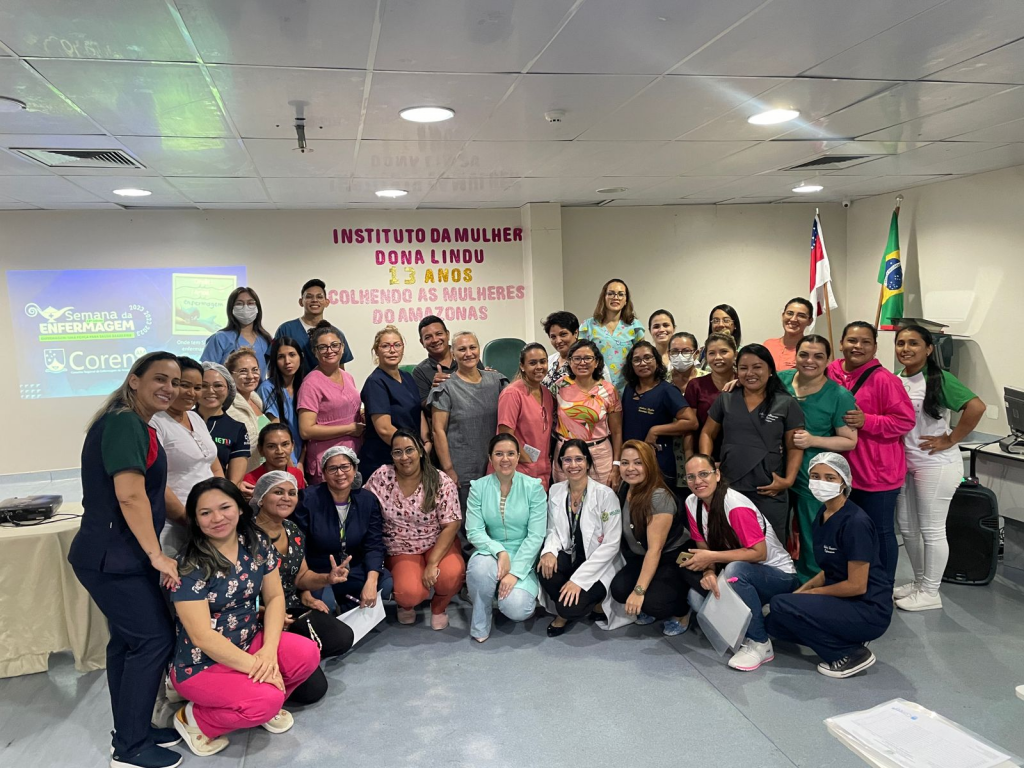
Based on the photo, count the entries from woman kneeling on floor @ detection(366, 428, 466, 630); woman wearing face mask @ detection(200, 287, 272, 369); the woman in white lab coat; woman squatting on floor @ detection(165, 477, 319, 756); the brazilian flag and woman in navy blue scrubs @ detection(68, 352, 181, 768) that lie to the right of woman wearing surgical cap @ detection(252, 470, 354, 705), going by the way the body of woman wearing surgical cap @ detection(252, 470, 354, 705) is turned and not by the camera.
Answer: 2

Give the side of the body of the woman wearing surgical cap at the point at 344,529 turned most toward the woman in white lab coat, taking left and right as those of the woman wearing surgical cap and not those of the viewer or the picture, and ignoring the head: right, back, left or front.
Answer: left

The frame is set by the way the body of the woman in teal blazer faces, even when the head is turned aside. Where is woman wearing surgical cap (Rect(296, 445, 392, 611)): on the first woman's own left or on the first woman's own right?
on the first woman's own right

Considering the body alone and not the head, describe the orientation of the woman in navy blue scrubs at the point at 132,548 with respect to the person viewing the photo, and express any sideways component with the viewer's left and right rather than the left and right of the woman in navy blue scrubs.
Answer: facing to the right of the viewer

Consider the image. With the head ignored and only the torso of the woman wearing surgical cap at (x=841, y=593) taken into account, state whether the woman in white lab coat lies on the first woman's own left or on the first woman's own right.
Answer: on the first woman's own right

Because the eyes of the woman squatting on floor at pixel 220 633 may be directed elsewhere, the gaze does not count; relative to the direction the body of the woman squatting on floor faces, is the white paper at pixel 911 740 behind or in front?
in front

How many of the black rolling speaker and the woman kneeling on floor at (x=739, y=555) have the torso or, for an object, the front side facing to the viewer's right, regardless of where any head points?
0

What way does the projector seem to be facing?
away from the camera

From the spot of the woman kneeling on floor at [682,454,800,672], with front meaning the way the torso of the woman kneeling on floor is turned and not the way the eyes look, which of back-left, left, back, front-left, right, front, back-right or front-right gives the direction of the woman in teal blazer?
front-right
